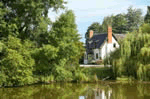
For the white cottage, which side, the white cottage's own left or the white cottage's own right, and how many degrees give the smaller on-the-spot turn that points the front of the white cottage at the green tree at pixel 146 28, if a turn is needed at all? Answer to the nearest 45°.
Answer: approximately 45° to the white cottage's own left

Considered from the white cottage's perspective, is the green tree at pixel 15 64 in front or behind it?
in front

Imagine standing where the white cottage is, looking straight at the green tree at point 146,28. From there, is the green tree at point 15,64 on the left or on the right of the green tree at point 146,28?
right

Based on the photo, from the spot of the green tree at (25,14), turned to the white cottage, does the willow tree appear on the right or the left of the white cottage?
right

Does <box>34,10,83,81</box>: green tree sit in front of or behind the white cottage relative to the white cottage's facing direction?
in front

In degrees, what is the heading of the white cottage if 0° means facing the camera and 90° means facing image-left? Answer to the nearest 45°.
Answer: approximately 45°

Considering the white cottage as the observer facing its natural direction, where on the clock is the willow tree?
The willow tree is roughly at 10 o'clock from the white cottage.

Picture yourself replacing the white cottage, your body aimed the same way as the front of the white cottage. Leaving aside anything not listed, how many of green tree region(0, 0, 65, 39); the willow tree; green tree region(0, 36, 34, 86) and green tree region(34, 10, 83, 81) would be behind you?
0
